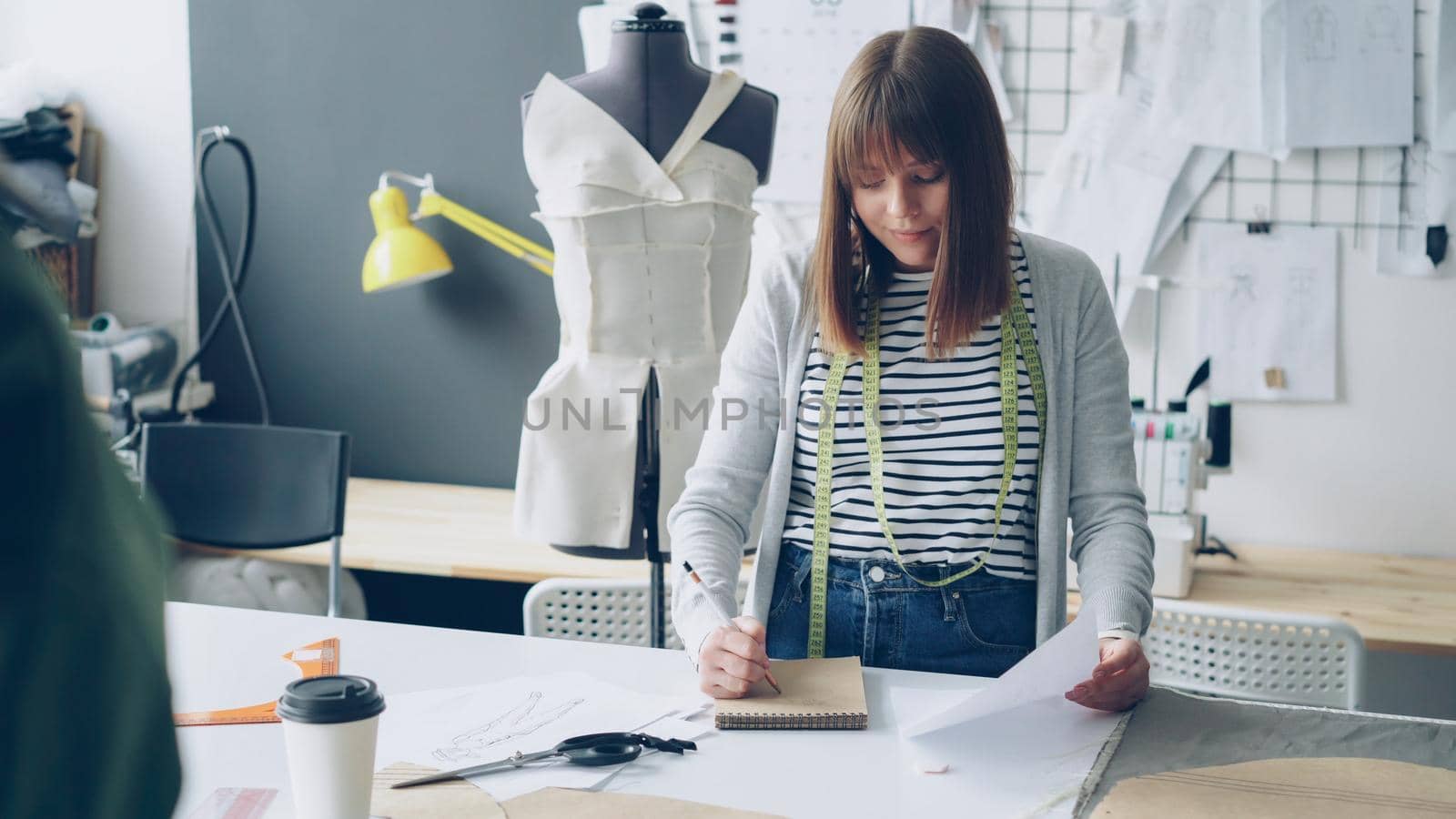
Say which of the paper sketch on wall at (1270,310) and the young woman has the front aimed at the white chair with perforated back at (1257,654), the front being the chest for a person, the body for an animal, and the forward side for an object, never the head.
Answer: the paper sketch on wall

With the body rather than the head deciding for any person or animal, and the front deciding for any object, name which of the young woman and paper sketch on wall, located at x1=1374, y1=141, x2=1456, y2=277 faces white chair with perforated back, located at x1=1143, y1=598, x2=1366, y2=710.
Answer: the paper sketch on wall

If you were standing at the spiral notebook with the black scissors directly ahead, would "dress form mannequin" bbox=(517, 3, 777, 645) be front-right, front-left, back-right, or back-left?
back-right

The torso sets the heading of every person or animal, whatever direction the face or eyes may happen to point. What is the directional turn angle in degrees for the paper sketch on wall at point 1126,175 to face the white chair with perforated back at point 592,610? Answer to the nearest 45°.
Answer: approximately 45° to its right

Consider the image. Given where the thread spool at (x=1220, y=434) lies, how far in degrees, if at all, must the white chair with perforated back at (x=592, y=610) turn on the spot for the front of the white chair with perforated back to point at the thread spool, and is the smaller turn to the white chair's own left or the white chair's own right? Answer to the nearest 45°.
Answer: approximately 90° to the white chair's own right
